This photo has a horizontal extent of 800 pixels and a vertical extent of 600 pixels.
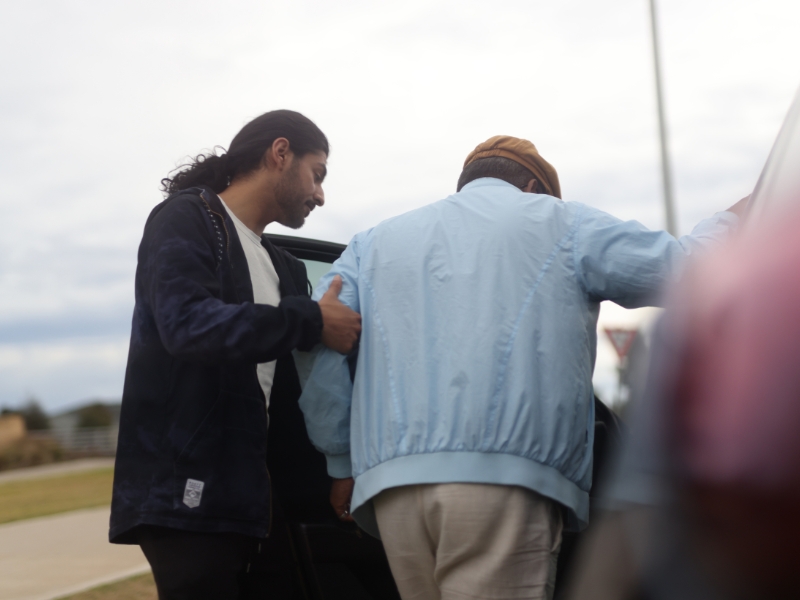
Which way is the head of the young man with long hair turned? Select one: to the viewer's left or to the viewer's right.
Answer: to the viewer's right

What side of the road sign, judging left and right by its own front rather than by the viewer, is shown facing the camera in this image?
front

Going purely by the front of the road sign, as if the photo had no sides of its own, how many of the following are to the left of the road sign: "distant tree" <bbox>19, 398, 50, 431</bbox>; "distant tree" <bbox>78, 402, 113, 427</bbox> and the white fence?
0

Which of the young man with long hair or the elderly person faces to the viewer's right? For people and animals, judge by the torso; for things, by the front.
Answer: the young man with long hair

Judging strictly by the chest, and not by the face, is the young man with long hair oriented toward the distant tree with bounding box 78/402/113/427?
no

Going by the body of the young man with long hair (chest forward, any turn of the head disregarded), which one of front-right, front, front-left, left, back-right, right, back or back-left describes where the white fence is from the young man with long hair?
left

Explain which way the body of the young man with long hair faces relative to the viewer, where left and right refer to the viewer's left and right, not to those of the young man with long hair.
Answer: facing to the right of the viewer

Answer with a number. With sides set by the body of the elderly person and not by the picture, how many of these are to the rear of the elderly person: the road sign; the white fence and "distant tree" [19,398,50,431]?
0

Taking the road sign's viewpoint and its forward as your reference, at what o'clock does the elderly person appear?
The elderly person is roughly at 12 o'clock from the road sign.

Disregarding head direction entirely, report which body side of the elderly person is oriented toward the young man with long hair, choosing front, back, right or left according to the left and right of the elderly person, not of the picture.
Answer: left

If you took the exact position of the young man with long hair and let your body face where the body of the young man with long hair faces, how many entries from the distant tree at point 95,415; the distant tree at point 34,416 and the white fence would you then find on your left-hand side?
3

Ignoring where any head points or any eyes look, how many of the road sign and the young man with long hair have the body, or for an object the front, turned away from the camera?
0

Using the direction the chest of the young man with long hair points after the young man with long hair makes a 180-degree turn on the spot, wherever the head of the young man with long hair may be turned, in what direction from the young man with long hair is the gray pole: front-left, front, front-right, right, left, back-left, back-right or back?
back-right

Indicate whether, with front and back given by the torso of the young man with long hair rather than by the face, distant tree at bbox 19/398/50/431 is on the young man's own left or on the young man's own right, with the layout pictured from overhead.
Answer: on the young man's own left

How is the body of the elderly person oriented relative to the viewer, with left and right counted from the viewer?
facing away from the viewer

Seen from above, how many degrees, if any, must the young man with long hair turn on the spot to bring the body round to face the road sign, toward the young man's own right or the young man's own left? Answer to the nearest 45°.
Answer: approximately 45° to the young man's own left
